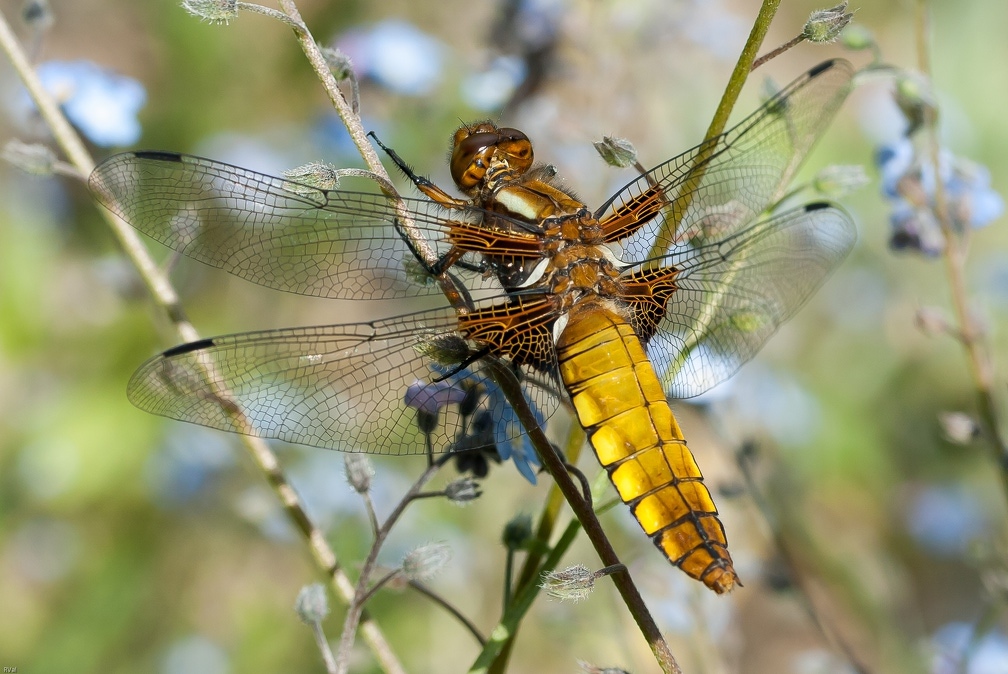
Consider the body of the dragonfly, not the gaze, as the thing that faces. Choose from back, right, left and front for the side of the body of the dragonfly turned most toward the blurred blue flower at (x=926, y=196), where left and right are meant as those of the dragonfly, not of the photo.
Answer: right

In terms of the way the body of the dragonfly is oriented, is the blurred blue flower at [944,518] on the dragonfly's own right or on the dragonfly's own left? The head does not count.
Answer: on the dragonfly's own right

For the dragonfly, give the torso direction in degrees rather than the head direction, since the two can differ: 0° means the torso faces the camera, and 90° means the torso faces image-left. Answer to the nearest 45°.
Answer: approximately 135°

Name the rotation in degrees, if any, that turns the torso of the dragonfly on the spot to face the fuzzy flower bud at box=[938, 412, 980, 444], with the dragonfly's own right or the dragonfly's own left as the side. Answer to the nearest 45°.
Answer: approximately 90° to the dragonfly's own right

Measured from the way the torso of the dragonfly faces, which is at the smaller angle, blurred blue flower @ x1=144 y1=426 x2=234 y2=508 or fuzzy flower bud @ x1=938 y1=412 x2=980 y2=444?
the blurred blue flower
